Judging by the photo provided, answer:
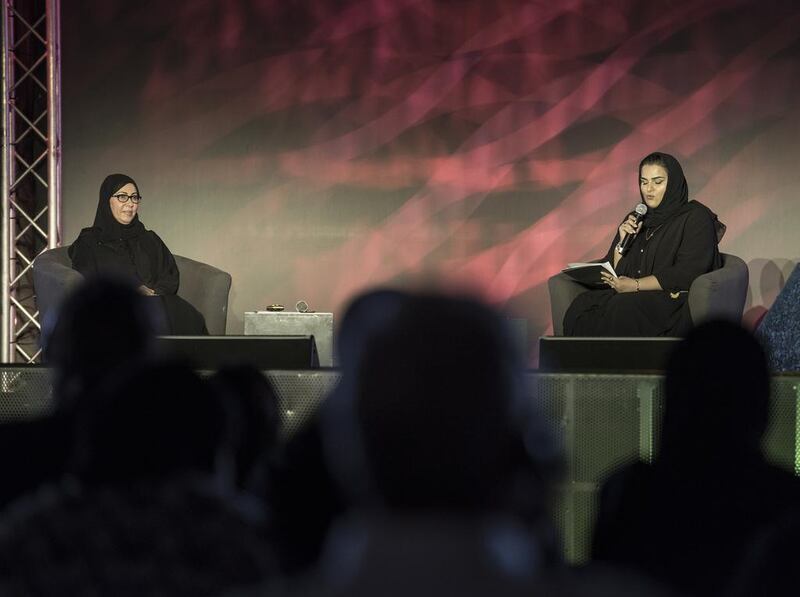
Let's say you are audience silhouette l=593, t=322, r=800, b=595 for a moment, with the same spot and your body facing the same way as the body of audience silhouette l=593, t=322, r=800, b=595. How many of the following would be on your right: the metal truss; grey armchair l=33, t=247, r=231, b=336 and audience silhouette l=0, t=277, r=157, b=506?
0

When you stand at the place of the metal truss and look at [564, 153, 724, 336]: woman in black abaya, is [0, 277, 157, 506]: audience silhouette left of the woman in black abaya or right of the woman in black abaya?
right

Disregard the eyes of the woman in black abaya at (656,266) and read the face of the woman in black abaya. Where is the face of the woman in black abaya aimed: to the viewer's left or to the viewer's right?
to the viewer's left

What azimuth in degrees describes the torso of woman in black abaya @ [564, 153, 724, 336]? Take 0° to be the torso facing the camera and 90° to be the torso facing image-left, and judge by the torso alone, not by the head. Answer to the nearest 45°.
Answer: approximately 45°

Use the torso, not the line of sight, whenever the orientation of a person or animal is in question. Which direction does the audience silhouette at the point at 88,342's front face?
away from the camera

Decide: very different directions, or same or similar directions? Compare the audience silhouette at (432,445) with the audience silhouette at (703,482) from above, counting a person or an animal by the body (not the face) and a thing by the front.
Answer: same or similar directions

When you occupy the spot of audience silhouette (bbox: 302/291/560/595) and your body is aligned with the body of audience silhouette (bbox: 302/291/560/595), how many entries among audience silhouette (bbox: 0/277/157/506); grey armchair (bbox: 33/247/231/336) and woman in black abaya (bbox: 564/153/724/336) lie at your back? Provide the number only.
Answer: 0

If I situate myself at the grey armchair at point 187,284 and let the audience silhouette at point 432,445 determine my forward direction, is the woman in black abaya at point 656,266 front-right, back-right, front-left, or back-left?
front-left

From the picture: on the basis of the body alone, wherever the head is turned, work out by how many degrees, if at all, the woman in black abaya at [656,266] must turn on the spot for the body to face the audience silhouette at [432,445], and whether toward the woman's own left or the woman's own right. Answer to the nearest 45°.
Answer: approximately 45° to the woman's own left

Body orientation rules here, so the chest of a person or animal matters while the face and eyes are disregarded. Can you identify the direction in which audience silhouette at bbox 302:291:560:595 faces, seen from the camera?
facing away from the viewer

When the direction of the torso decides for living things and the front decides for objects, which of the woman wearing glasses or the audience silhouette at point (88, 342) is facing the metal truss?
the audience silhouette

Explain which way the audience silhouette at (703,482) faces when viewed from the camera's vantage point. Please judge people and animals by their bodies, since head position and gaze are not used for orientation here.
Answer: facing away from the viewer

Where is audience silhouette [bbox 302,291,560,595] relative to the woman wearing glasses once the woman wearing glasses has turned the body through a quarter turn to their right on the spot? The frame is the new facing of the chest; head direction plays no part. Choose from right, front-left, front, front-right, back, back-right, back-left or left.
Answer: front-left

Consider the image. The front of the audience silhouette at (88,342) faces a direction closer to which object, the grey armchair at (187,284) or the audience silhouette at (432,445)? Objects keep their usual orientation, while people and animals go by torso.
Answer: the grey armchair

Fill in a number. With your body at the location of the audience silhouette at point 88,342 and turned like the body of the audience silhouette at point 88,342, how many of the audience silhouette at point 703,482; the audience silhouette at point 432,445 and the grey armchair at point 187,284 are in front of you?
1

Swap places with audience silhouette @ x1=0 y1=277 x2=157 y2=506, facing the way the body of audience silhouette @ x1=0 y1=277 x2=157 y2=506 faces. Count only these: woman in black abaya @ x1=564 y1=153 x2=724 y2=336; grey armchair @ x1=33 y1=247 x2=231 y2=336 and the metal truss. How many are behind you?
0

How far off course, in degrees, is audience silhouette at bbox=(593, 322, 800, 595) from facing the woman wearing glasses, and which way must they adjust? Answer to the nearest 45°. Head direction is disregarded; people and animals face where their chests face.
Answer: approximately 45° to their left

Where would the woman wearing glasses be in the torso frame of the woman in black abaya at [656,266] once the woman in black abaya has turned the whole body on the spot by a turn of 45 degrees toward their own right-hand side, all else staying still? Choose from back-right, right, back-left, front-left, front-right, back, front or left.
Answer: front
